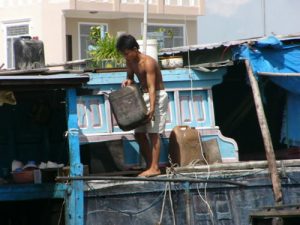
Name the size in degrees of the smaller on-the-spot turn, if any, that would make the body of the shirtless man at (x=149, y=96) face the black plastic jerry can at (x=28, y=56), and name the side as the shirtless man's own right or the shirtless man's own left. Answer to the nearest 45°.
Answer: approximately 45° to the shirtless man's own right

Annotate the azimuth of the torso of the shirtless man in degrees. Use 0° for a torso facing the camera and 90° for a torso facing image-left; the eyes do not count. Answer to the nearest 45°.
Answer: approximately 90°

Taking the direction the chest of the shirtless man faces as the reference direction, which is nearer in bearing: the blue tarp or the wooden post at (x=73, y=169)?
the wooden post

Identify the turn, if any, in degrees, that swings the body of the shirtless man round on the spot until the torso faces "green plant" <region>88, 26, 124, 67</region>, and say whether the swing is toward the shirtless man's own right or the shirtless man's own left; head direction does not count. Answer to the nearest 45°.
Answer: approximately 90° to the shirtless man's own right

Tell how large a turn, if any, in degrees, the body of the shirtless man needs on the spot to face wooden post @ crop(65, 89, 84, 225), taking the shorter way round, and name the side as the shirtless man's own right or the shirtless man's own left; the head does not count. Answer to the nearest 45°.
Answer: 0° — they already face it
